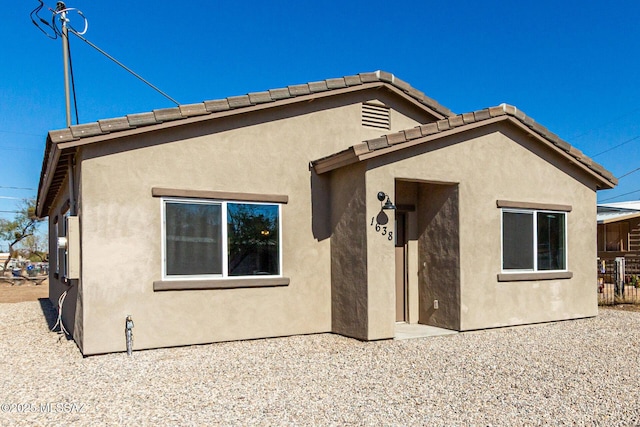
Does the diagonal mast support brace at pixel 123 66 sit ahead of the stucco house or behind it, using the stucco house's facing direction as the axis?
behind

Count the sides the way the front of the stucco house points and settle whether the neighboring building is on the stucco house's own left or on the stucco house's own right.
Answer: on the stucco house's own left

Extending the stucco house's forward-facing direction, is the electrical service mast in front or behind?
behind

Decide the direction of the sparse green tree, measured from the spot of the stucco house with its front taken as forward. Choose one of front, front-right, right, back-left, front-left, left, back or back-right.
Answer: back

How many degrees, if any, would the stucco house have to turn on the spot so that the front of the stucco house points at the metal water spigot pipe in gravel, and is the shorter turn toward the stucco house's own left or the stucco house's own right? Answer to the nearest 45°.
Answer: approximately 90° to the stucco house's own right

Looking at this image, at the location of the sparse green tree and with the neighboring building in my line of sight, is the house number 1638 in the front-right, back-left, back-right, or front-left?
front-right

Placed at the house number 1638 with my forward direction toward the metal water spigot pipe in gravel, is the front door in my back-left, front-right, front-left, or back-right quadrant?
back-right

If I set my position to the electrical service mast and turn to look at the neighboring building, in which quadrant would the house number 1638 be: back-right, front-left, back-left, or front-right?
front-right

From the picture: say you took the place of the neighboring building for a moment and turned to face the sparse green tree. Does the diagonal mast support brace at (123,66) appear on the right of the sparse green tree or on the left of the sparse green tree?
left
